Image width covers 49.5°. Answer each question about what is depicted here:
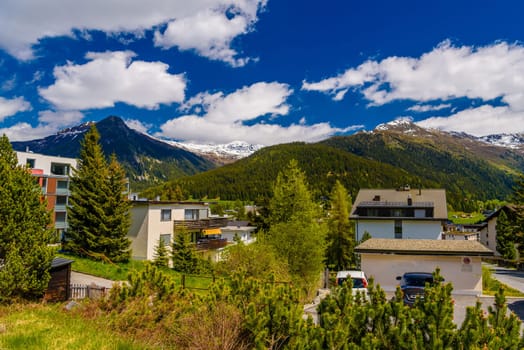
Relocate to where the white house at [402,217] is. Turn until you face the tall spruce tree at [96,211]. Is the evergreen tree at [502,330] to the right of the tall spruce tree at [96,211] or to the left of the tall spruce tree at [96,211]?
left

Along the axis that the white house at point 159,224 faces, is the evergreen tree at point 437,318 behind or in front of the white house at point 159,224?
in front

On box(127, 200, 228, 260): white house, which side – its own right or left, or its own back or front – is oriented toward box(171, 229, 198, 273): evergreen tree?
front

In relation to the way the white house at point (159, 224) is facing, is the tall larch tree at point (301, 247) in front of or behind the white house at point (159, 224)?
in front

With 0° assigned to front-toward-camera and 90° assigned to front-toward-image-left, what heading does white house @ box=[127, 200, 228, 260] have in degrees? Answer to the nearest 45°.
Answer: approximately 315°

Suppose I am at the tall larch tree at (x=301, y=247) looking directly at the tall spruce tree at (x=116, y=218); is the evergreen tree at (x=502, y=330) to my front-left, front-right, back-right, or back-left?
back-left

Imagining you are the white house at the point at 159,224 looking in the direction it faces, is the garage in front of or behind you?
in front

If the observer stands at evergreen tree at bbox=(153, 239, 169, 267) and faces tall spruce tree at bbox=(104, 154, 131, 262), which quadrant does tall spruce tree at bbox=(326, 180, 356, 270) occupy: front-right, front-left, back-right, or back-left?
back-left

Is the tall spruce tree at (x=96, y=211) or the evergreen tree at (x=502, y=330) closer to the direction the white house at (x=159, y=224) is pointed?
the evergreen tree

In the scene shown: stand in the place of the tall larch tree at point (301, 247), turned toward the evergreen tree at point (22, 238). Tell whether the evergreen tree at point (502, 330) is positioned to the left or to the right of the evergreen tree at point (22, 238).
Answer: left

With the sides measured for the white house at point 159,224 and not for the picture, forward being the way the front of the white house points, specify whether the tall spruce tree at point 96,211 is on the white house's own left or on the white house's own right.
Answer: on the white house's own right

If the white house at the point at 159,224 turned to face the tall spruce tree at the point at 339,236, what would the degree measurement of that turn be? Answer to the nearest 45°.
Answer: approximately 45° to its left
